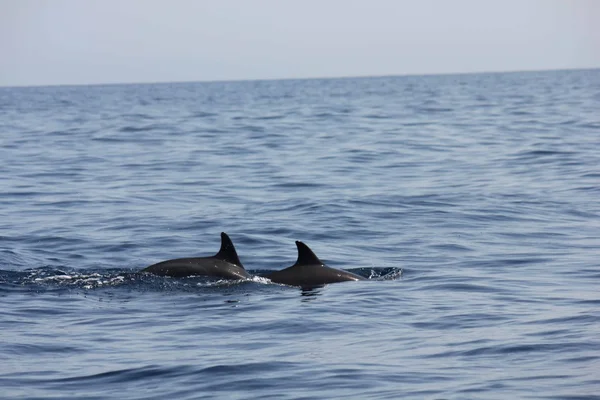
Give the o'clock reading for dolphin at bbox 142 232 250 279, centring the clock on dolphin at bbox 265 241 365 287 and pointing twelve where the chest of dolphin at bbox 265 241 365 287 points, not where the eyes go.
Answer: dolphin at bbox 142 232 250 279 is roughly at 6 o'clock from dolphin at bbox 265 241 365 287.

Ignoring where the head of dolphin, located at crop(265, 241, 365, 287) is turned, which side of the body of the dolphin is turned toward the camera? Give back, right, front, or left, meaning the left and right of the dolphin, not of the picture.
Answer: right
